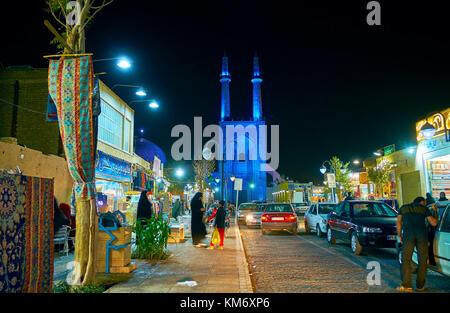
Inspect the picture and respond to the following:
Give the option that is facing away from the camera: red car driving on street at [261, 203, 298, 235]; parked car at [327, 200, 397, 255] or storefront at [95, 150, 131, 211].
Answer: red car driving on street at [261, 203, 298, 235]

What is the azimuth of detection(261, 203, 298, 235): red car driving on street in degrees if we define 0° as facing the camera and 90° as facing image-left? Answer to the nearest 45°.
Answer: approximately 180°

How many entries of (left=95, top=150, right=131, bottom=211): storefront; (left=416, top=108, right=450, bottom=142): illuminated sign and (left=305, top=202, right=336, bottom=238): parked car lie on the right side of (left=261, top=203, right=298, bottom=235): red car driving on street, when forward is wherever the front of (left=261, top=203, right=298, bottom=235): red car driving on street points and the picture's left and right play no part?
2

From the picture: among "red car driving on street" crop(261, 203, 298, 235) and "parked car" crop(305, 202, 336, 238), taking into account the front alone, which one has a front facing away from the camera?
"red car driving on street" crop(261, 203, 298, 235)

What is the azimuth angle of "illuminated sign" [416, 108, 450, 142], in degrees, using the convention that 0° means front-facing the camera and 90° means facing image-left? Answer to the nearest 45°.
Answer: approximately 45°

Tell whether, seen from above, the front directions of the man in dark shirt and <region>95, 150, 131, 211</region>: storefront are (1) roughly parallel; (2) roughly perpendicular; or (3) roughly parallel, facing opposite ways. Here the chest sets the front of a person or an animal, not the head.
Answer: roughly perpendicular

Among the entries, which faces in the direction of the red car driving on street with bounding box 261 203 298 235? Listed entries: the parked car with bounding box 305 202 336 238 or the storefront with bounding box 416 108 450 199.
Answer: the storefront

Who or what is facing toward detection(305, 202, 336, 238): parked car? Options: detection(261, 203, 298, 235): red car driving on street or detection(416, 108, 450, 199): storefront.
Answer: the storefront

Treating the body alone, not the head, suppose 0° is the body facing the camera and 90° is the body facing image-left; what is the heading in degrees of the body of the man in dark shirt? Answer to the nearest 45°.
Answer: approximately 180°

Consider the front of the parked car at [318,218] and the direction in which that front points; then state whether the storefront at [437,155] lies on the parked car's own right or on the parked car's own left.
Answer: on the parked car's own left

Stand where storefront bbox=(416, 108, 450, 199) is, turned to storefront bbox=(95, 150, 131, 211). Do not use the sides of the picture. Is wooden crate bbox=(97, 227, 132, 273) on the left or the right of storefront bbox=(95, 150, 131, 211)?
left

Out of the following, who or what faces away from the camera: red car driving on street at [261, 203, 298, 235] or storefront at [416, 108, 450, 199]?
the red car driving on street

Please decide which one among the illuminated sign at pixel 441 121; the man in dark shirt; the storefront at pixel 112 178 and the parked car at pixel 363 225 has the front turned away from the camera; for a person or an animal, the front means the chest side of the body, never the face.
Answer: the man in dark shirt

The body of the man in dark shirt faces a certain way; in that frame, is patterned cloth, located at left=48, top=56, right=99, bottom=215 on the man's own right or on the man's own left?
on the man's own left

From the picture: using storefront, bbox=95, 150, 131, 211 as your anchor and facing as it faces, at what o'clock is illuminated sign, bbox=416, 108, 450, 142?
The illuminated sign is roughly at 11 o'clock from the storefront.

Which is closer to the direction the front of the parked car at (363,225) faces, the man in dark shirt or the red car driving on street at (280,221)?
the man in dark shirt

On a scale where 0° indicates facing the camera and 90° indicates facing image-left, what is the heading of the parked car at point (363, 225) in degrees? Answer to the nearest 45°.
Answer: approximately 315°
